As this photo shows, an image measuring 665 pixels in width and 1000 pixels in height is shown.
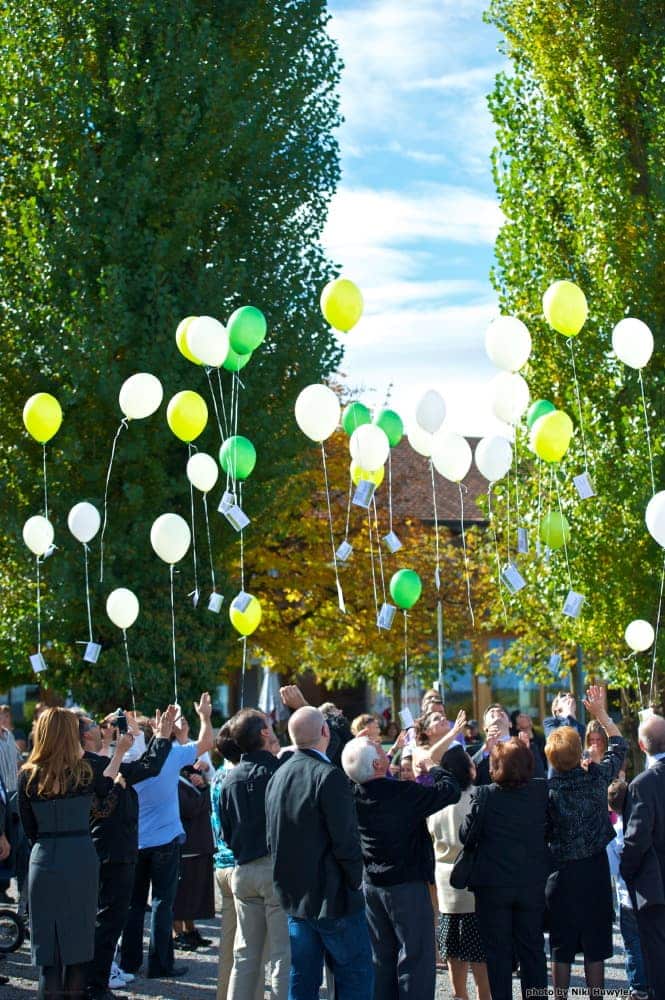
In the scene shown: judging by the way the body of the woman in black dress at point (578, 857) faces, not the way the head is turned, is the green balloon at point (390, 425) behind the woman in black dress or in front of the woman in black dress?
in front

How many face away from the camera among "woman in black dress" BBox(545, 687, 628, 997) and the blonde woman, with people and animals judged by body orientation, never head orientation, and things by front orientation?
2

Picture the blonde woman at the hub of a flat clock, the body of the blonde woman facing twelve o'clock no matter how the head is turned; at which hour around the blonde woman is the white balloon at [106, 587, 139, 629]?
The white balloon is roughly at 12 o'clock from the blonde woman.

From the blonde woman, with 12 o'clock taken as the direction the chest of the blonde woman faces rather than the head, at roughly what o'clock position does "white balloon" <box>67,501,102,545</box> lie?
The white balloon is roughly at 12 o'clock from the blonde woman.

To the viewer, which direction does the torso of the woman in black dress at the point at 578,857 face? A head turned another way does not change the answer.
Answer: away from the camera

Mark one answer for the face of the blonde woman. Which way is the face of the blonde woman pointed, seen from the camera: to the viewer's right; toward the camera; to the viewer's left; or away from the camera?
away from the camera

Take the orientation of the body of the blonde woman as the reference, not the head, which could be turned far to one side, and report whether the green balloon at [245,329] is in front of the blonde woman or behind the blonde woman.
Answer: in front

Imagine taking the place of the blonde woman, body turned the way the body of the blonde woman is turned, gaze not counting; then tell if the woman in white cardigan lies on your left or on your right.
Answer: on your right

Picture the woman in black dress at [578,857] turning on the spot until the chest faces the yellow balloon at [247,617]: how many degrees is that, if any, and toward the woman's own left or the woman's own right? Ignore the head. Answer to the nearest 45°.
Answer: approximately 45° to the woman's own left

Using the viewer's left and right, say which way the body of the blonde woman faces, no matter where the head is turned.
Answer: facing away from the viewer

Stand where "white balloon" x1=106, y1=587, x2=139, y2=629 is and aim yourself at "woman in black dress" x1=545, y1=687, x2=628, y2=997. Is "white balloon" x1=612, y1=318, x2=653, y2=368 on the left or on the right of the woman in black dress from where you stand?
left
